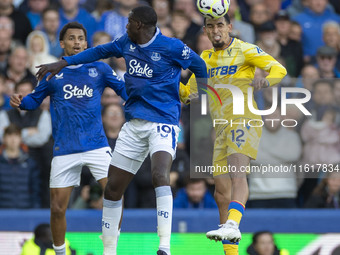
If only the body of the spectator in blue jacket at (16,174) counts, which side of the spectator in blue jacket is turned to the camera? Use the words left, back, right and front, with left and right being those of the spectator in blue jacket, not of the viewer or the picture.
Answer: front

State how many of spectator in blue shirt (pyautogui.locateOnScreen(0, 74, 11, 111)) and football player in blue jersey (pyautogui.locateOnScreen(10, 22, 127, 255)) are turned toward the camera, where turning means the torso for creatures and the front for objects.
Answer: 2

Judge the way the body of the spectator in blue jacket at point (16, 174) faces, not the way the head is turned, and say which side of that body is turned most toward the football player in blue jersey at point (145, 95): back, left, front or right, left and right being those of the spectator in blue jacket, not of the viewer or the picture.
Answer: front

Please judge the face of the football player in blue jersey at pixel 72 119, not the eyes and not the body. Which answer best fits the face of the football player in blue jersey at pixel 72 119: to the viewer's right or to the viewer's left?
to the viewer's right

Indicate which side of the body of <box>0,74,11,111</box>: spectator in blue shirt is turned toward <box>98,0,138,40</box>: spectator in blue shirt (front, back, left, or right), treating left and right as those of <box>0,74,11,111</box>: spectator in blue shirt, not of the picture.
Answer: left

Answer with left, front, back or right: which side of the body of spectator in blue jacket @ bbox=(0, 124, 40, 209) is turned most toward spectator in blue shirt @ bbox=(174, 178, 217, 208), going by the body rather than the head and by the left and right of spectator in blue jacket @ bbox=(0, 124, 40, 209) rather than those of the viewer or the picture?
left

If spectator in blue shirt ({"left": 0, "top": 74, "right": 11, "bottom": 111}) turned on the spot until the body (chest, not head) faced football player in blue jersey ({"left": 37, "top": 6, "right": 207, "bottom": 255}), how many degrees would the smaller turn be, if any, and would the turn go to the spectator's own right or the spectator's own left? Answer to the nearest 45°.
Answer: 0° — they already face them

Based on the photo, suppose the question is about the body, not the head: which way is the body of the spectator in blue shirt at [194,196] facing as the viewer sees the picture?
toward the camera

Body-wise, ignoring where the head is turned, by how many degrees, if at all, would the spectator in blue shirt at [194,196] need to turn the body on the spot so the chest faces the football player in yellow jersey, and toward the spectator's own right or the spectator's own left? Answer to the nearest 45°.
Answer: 0° — they already face them
